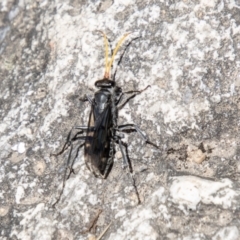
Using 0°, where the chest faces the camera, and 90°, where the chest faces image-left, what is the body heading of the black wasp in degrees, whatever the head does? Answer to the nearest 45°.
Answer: approximately 180°
